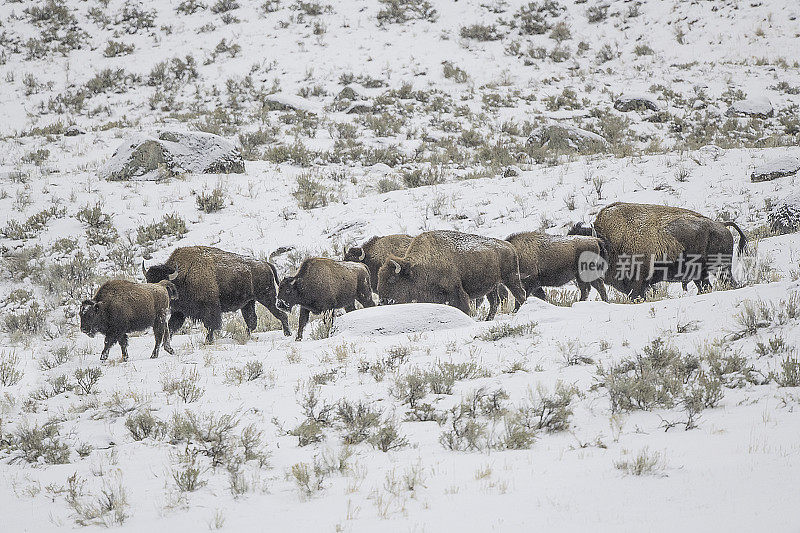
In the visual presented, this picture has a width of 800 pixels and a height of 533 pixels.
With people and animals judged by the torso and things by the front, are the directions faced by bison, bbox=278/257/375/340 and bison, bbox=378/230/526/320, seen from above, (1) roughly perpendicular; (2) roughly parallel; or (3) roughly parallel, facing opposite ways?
roughly parallel

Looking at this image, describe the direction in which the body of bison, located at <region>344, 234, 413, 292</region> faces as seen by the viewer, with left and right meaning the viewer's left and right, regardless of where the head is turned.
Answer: facing to the left of the viewer

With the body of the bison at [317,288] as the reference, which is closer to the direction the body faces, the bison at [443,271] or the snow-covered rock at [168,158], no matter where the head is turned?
the snow-covered rock

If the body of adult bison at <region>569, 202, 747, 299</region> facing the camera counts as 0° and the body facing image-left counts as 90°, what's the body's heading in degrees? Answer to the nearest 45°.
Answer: approximately 90°

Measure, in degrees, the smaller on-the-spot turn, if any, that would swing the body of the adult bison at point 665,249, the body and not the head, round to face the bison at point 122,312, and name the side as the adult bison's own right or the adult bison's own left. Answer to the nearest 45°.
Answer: approximately 45° to the adult bison's own left

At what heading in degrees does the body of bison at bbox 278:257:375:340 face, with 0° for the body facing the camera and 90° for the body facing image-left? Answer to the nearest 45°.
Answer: approximately 90°

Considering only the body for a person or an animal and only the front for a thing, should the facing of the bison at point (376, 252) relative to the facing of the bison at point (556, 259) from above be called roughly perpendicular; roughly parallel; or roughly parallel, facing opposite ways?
roughly parallel

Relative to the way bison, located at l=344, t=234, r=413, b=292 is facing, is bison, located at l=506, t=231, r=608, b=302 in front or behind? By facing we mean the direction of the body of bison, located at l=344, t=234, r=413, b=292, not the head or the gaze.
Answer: behind

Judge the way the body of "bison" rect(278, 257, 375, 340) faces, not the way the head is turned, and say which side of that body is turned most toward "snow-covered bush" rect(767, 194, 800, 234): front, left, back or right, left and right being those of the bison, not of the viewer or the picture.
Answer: back

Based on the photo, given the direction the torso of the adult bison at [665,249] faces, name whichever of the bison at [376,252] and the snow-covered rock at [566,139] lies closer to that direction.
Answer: the bison

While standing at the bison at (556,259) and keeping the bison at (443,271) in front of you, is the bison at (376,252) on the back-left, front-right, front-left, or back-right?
front-right

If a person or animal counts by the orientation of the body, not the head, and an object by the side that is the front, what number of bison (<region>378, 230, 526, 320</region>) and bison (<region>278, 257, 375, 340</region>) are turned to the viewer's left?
2

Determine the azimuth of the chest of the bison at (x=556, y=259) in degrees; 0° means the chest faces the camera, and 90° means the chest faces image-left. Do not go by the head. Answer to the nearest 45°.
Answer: approximately 90°

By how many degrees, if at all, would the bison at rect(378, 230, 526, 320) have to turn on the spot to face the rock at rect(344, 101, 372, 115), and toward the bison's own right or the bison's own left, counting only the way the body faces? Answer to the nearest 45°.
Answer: approximately 90° to the bison's own right

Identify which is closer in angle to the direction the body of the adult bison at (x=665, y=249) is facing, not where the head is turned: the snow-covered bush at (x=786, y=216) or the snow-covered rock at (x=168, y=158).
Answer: the snow-covered rock
